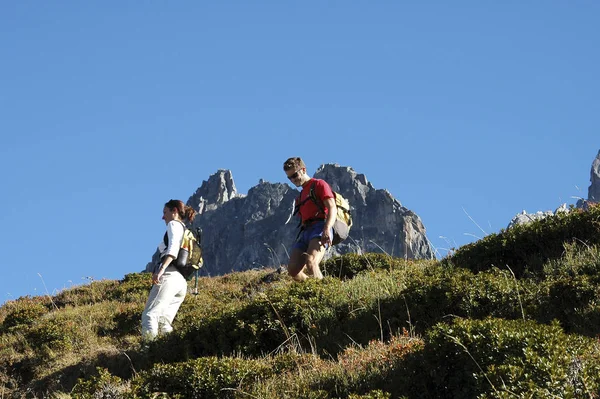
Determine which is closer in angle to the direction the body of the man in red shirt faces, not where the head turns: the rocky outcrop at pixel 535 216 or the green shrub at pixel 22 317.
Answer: the green shrub

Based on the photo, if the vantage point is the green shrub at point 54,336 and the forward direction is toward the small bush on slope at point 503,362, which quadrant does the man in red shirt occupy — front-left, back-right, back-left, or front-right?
front-left

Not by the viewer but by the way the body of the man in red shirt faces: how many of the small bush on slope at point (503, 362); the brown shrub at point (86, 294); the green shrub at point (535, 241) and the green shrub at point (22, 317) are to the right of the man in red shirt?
2

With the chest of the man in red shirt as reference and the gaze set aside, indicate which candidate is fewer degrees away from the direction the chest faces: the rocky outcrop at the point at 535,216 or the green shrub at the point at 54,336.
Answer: the green shrub

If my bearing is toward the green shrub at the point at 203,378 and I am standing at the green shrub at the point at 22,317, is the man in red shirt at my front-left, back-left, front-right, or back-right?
front-left

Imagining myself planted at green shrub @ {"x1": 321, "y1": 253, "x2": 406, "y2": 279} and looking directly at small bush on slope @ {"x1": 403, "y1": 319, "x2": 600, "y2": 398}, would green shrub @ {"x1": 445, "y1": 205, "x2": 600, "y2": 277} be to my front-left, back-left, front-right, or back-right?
front-left

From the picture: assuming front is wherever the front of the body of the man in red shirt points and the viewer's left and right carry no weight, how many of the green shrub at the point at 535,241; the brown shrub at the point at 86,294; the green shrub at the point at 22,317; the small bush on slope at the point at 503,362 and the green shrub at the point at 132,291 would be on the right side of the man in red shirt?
3

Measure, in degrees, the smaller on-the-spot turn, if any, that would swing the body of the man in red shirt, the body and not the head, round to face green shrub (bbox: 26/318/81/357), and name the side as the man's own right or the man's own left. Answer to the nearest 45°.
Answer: approximately 45° to the man's own right

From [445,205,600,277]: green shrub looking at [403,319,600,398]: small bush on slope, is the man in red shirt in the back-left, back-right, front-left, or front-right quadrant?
front-right

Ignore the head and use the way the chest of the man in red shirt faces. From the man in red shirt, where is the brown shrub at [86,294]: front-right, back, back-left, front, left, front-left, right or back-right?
right

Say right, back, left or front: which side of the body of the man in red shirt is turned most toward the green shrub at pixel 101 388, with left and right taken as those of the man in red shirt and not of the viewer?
front

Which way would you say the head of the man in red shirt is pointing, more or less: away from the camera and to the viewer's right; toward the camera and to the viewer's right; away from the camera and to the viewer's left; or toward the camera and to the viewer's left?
toward the camera and to the viewer's left

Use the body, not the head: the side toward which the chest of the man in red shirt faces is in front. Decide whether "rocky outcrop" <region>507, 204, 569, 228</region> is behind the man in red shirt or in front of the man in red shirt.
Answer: behind

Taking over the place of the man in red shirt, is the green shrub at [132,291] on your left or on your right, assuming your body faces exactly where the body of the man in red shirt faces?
on your right

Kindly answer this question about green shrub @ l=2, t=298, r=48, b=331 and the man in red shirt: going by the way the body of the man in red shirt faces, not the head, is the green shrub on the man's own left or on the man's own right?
on the man's own right

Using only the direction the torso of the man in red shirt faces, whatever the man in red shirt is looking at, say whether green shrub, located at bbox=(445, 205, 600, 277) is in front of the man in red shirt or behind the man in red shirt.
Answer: behind

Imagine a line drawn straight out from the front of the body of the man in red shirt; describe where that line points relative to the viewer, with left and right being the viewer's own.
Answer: facing the viewer and to the left of the viewer

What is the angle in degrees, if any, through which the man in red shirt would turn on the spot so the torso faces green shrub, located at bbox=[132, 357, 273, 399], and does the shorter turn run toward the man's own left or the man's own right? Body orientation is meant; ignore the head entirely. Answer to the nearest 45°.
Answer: approximately 45° to the man's own left

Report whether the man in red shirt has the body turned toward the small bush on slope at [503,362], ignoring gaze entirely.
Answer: no
